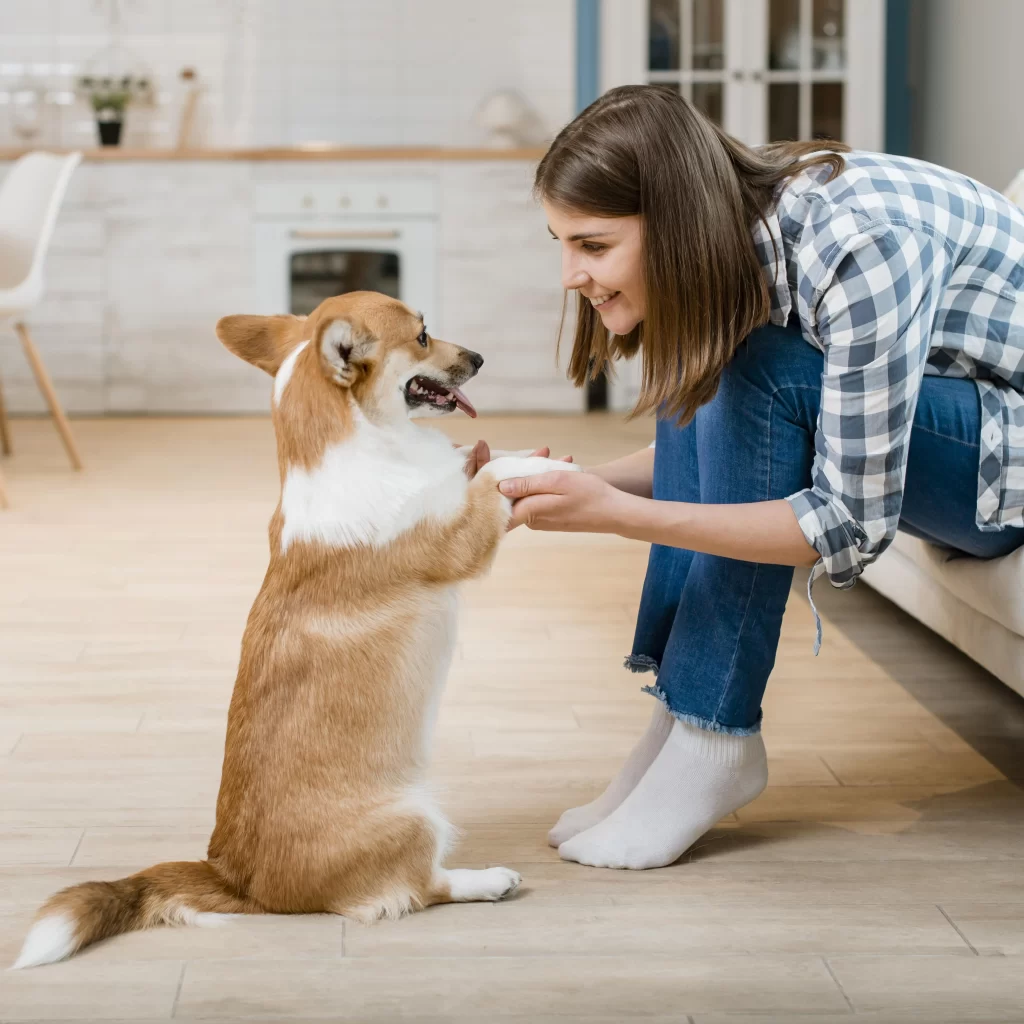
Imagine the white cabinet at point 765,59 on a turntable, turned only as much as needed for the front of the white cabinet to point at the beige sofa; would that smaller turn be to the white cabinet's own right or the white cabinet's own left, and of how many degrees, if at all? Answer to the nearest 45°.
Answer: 0° — it already faces it

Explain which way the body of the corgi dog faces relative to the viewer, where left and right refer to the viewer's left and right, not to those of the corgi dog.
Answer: facing to the right of the viewer

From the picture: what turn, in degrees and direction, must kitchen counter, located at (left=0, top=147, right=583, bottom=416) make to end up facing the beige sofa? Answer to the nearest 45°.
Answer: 0° — it already faces it

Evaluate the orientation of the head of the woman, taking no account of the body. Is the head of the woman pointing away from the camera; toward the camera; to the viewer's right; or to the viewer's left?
to the viewer's left

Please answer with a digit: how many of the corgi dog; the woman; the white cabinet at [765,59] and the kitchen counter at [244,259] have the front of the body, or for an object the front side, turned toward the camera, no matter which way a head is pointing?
2
